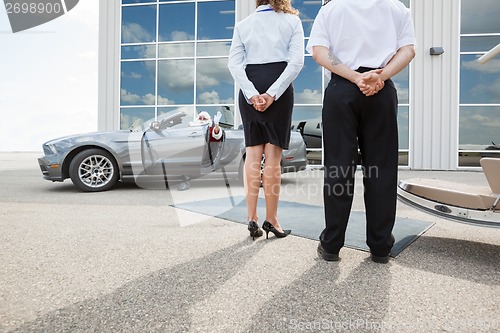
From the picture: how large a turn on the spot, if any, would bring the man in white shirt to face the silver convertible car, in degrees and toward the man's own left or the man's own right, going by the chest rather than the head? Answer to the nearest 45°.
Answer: approximately 45° to the man's own left

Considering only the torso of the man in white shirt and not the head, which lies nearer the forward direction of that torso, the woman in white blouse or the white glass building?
the white glass building

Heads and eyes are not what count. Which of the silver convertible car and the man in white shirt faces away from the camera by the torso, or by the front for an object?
the man in white shirt

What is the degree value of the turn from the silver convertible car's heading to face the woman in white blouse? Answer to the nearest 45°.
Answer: approximately 90° to its left

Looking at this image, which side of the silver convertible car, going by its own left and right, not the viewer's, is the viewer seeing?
left

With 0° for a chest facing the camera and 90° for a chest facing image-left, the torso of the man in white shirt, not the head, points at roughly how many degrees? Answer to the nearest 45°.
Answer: approximately 180°

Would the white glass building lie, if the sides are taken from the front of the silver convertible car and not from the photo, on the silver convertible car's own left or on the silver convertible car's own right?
on the silver convertible car's own right

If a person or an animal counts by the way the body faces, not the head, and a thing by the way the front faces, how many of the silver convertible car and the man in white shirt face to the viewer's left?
1
